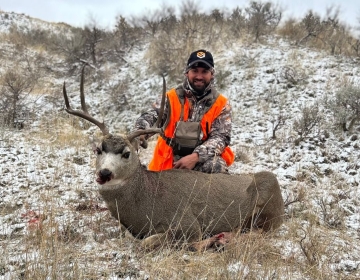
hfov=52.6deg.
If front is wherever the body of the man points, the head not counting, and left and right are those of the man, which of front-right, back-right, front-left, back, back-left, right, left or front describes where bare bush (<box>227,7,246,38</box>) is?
back

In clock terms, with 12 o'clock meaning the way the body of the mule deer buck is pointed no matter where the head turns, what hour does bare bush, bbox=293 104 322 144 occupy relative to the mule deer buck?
The bare bush is roughly at 4 o'clock from the mule deer buck.

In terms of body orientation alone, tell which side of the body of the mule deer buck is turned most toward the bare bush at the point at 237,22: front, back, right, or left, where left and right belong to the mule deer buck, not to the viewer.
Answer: right

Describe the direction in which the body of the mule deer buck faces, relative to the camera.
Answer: to the viewer's left

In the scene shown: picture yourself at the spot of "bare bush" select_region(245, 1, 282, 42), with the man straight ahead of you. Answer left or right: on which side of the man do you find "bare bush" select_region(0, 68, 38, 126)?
right

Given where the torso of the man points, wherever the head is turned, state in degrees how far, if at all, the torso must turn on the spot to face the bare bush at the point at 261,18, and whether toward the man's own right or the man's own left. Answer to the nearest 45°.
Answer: approximately 180°

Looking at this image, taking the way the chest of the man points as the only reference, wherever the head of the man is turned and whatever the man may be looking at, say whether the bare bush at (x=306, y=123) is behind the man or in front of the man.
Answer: behind

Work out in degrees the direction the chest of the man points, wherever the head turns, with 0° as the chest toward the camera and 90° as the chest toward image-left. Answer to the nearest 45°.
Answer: approximately 0°
